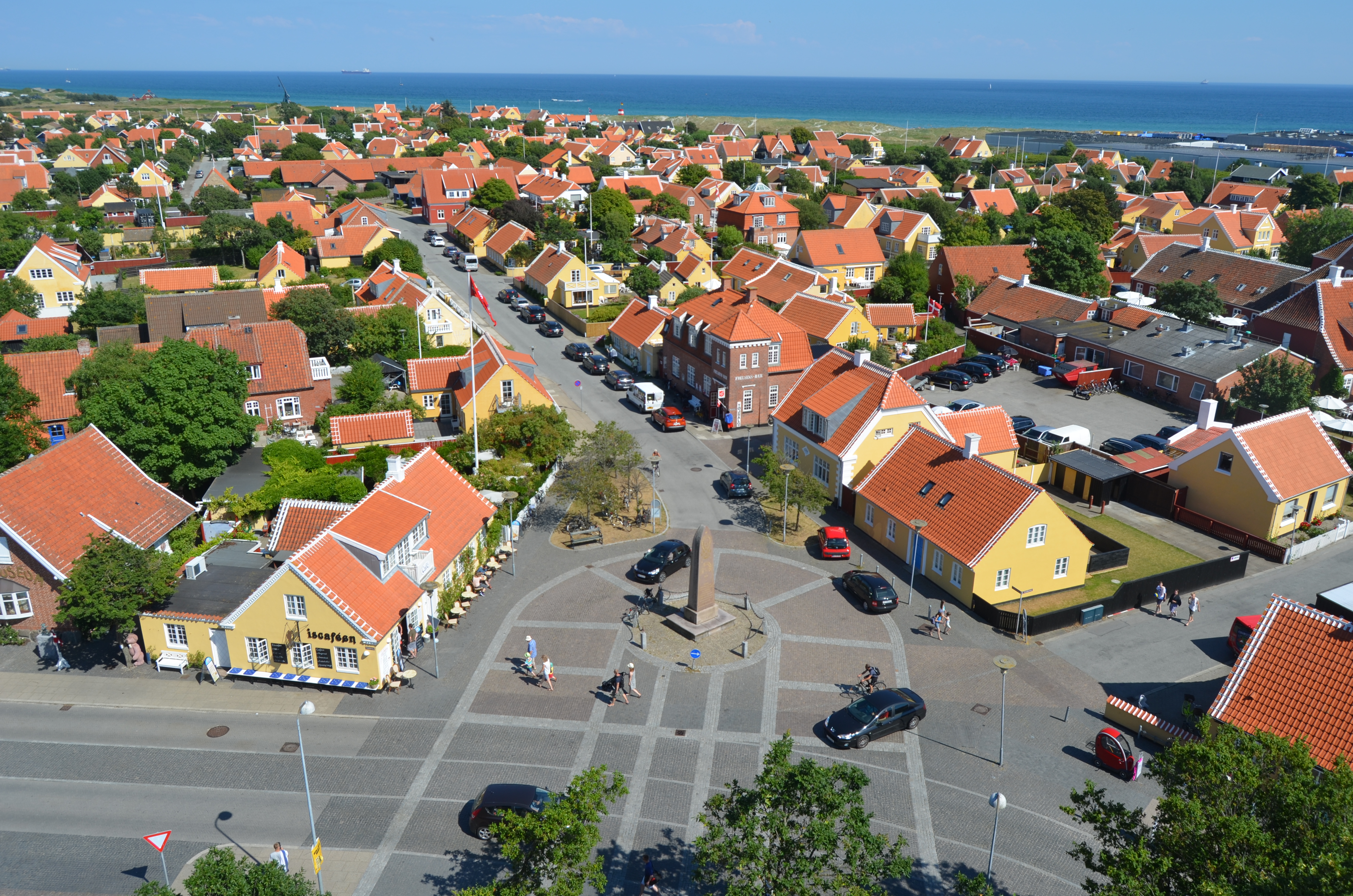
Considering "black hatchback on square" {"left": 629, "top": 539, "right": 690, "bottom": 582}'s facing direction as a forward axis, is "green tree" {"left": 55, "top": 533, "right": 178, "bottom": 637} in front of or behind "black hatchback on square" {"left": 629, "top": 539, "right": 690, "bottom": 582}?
in front

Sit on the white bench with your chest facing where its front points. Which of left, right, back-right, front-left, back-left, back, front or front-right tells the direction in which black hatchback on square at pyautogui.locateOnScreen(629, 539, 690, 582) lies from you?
left

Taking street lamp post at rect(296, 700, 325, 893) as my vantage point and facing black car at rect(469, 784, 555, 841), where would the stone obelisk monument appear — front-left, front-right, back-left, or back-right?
front-left

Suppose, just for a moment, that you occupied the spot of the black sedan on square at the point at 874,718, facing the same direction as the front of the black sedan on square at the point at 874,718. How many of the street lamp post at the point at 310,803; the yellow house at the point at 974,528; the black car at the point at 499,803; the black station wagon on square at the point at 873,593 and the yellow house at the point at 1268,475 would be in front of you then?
2

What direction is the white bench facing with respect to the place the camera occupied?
facing the viewer

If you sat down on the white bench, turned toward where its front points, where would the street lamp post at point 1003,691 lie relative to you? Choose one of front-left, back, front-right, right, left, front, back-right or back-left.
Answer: front-left
